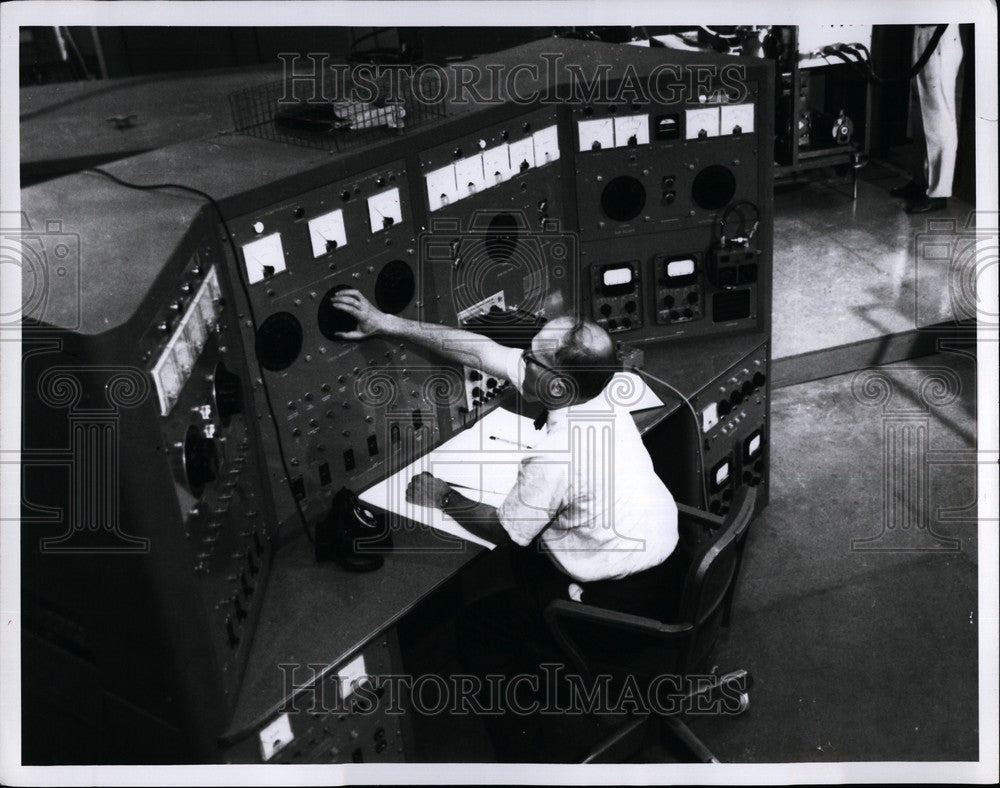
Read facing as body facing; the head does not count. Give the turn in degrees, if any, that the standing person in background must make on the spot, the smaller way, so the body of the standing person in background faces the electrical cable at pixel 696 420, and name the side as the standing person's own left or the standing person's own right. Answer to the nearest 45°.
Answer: approximately 90° to the standing person's own left

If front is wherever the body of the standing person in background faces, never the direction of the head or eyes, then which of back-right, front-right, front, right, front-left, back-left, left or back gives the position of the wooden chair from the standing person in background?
left

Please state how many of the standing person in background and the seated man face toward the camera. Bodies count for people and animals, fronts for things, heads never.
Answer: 0

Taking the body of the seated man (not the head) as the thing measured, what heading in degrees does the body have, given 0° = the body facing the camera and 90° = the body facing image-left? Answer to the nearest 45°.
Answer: approximately 135°

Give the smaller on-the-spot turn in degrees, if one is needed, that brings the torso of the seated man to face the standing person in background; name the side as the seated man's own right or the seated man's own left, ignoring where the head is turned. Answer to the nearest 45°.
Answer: approximately 90° to the seated man's own right

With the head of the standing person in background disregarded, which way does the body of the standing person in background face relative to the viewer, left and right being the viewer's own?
facing to the left of the viewer

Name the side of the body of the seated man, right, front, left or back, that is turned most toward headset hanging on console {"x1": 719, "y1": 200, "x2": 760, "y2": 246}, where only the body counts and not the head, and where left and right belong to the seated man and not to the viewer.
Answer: right
